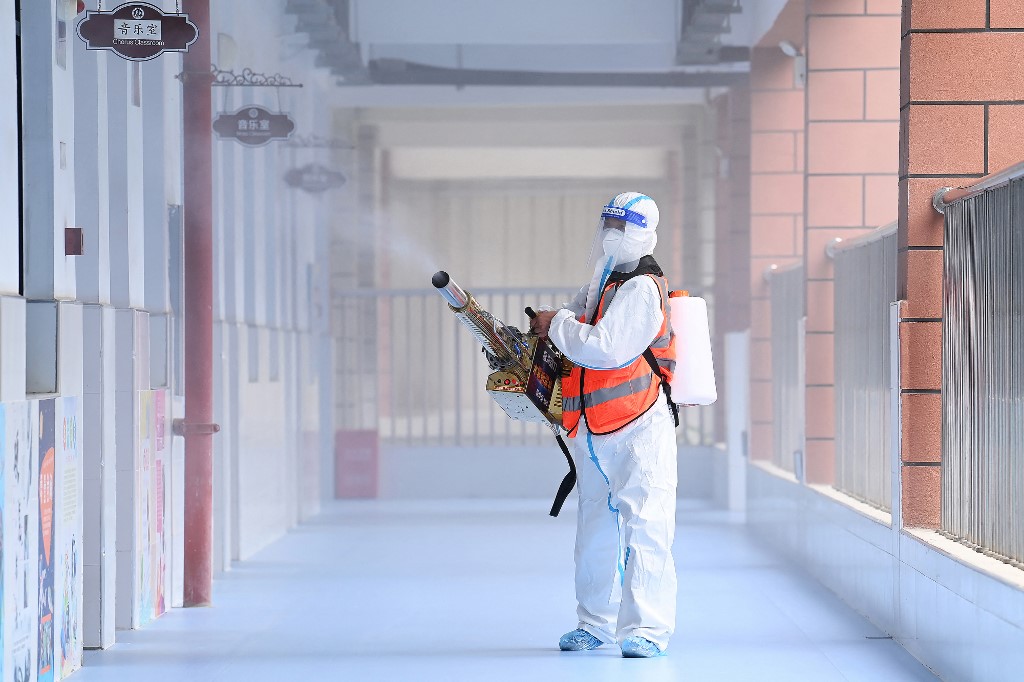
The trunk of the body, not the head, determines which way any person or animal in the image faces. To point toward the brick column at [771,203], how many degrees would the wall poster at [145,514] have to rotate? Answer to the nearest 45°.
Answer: approximately 45° to its left

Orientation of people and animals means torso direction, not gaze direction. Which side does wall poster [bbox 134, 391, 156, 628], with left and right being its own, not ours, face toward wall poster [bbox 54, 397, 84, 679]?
right

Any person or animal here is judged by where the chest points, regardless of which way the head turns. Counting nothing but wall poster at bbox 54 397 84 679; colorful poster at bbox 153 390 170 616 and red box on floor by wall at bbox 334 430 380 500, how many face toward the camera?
1

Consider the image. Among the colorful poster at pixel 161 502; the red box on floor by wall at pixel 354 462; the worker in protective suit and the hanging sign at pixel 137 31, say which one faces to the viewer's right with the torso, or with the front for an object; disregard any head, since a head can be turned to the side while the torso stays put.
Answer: the colorful poster

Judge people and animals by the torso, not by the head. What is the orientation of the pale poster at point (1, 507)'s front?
to the viewer's right

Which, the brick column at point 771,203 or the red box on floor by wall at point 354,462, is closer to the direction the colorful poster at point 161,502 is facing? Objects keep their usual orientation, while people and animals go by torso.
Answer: the brick column

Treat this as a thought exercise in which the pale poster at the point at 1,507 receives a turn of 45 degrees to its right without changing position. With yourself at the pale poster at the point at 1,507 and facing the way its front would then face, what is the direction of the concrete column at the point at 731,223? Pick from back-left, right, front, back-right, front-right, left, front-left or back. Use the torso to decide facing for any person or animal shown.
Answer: left
